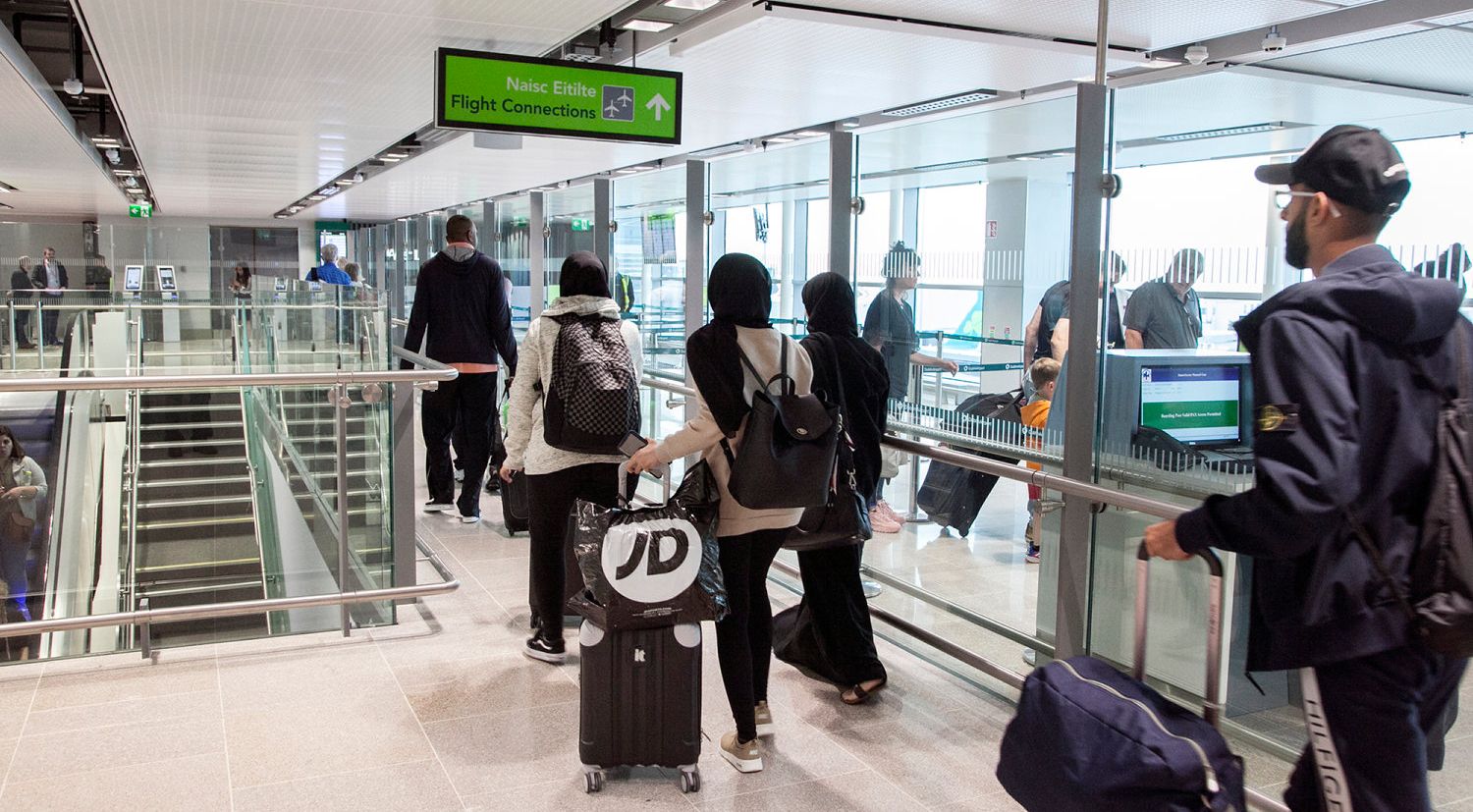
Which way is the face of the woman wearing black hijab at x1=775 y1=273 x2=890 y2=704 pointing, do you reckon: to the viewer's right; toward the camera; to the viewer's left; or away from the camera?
away from the camera

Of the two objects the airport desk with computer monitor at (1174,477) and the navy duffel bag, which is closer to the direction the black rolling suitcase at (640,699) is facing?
the navy duffel bag

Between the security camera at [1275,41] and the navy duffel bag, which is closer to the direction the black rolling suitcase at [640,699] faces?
the navy duffel bag

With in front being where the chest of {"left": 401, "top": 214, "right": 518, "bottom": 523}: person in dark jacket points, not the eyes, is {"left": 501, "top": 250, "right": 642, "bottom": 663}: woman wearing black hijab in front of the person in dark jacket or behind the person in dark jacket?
behind

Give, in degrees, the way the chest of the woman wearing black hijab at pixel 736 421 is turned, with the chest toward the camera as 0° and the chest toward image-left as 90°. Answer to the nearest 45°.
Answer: approximately 135°

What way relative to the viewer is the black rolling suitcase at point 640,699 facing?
toward the camera

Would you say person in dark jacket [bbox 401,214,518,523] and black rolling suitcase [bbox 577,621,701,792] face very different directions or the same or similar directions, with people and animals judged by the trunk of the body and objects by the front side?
very different directions

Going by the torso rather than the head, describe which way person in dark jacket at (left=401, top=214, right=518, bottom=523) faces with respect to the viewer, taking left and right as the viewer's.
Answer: facing away from the viewer

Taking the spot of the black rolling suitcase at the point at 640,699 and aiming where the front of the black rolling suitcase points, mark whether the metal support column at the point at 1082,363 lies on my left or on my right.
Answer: on my left

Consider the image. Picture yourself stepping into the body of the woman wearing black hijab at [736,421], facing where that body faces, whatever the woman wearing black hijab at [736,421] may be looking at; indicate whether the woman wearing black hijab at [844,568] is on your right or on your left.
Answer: on your right

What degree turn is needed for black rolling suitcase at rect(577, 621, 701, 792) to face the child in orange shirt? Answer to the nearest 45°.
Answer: approximately 135° to its left

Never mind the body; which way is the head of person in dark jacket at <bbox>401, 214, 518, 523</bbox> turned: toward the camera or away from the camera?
away from the camera

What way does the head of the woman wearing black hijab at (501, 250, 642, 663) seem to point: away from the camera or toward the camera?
away from the camera

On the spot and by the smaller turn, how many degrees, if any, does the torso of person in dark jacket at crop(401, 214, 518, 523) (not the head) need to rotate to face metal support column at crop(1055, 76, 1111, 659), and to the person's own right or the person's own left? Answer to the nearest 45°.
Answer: approximately 135° to the person's own right

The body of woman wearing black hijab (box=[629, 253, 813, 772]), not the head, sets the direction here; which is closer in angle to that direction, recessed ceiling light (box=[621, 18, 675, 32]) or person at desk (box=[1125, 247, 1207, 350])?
the recessed ceiling light

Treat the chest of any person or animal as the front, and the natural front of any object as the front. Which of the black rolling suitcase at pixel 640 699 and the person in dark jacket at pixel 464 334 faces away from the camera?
the person in dark jacket
